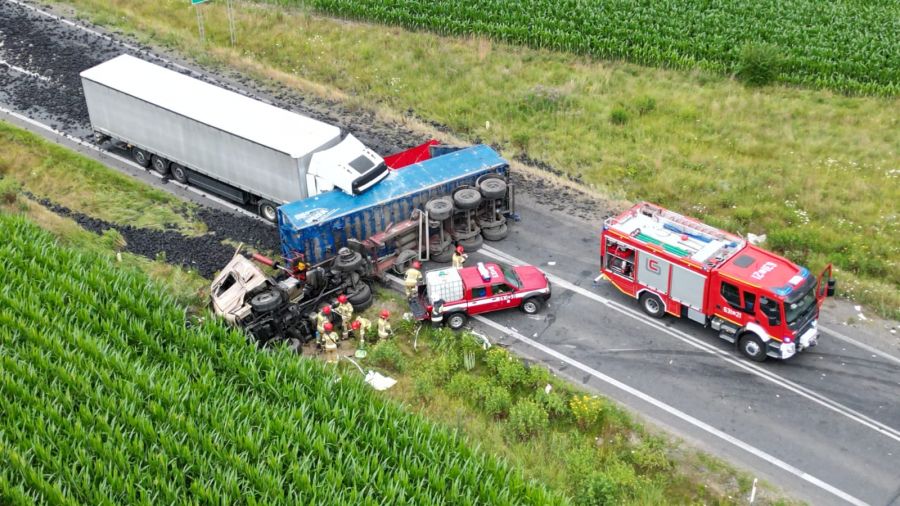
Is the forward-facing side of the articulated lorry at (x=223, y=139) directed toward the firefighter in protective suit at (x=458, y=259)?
yes

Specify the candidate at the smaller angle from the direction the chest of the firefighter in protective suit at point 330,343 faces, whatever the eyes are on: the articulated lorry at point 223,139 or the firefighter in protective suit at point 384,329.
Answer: the articulated lorry

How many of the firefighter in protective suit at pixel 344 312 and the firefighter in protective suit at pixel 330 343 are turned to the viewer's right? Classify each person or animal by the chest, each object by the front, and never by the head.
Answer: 0

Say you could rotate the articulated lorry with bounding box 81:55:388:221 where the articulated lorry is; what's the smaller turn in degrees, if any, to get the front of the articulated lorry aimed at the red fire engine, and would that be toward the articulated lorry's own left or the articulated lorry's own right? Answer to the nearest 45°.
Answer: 0° — it already faces it

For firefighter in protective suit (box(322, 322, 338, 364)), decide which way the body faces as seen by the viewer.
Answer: away from the camera

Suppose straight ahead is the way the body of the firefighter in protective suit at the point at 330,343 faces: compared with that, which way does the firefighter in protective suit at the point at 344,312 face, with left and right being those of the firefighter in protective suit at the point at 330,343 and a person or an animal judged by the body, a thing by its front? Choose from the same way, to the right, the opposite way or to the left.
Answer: to the left

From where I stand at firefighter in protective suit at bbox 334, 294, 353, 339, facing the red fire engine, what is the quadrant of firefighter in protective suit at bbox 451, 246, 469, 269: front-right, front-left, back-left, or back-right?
front-left

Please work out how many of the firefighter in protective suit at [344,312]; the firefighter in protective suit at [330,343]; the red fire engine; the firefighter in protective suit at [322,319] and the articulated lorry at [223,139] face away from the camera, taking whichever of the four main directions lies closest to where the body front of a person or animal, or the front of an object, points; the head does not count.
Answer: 1

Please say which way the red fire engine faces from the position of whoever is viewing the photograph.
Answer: facing the viewer and to the right of the viewer

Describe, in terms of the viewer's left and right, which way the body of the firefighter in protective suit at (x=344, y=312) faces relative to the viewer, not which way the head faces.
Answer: facing to the left of the viewer
